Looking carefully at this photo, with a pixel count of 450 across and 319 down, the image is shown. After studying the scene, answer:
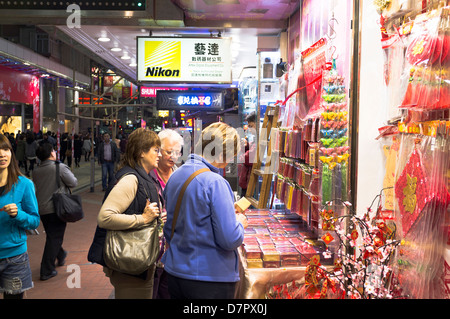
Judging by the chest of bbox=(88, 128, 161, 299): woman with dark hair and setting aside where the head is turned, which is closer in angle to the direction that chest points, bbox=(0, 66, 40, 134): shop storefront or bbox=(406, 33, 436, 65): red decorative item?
the red decorative item

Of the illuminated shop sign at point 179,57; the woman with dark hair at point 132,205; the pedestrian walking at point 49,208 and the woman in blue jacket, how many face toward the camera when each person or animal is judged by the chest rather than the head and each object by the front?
1

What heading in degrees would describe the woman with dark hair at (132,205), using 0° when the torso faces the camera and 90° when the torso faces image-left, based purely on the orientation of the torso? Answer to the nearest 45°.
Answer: approximately 270°

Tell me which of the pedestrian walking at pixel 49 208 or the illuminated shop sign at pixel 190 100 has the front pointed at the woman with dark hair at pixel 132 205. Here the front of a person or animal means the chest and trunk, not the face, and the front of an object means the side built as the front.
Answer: the illuminated shop sign

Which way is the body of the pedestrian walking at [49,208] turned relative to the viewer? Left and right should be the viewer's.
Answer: facing away from the viewer and to the right of the viewer

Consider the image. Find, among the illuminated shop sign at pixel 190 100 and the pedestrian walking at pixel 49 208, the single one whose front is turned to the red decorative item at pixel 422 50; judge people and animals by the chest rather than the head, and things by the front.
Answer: the illuminated shop sign

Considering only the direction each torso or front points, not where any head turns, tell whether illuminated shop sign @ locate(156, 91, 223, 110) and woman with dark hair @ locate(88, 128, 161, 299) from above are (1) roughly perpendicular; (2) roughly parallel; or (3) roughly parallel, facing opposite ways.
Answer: roughly perpendicular

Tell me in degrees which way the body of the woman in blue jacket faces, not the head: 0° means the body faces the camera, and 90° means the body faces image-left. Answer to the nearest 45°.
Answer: approximately 225°

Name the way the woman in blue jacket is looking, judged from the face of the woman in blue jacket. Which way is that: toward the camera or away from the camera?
away from the camera

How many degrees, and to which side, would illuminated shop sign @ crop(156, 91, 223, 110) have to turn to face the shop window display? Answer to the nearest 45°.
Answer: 0° — it already faces it

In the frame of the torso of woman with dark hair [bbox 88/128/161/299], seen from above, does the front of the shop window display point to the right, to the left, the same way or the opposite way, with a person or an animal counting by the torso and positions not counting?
the opposite way

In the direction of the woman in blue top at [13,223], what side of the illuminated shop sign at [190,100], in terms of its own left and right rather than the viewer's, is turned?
front

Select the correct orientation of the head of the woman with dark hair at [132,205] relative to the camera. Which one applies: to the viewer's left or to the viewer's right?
to the viewer's right
